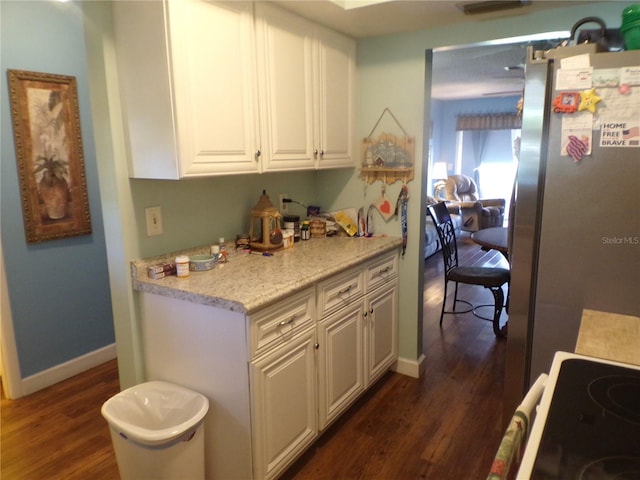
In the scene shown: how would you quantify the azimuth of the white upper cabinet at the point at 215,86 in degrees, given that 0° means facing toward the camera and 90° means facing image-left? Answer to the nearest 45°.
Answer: approximately 315°

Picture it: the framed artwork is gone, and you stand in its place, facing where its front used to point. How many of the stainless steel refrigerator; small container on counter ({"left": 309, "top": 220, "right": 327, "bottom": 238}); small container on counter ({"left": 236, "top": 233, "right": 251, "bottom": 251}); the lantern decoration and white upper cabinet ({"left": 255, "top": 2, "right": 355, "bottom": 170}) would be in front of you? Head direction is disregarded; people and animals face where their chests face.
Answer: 5

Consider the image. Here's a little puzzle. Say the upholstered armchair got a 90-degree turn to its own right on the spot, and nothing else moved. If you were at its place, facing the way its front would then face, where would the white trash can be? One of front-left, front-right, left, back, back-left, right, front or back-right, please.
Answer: front-left

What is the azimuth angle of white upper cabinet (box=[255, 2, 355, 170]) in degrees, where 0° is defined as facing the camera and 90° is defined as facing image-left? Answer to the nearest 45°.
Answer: approximately 315°

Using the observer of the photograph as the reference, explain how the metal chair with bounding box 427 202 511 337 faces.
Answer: facing to the right of the viewer

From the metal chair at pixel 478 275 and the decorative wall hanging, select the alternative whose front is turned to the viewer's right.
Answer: the metal chair

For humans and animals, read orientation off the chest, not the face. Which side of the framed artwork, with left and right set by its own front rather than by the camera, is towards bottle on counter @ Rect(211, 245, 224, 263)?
front

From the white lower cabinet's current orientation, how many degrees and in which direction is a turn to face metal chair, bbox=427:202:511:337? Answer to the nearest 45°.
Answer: approximately 90° to its left

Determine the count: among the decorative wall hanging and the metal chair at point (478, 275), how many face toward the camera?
1

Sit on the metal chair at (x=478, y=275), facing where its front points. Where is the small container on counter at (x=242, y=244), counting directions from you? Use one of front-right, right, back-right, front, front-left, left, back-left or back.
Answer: back-right
